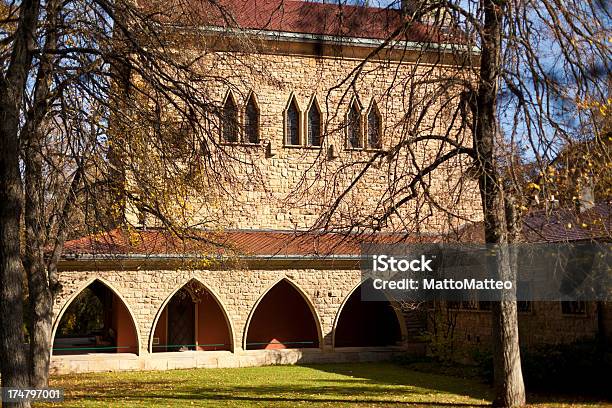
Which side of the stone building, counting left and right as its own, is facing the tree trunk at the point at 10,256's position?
front

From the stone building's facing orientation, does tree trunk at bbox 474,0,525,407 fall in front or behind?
in front

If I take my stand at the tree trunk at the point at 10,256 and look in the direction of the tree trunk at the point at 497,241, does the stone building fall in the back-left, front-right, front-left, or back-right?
front-left

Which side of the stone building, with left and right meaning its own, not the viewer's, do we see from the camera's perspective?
front

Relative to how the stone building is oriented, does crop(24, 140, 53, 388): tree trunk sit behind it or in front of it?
in front

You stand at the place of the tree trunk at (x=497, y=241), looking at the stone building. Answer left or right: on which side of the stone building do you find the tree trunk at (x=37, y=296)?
left

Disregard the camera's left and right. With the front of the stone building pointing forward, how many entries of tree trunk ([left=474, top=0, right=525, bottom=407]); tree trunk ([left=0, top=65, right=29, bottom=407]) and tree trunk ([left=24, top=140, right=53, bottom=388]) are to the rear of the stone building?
0
